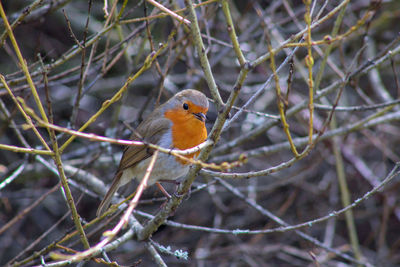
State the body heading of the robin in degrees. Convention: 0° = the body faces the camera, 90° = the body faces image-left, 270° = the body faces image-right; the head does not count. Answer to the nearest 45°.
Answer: approximately 315°
